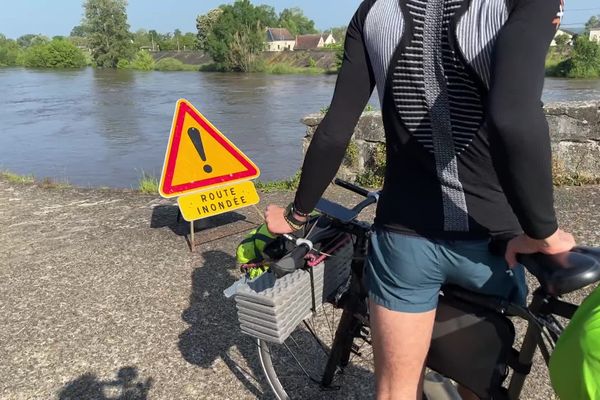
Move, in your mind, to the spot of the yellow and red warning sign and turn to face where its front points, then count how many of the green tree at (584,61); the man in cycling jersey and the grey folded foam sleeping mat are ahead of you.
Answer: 2

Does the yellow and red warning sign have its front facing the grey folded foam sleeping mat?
yes

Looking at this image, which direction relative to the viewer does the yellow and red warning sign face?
toward the camera

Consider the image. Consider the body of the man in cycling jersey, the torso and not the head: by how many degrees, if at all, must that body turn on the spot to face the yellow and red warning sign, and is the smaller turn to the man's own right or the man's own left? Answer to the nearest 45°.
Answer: approximately 45° to the man's own left

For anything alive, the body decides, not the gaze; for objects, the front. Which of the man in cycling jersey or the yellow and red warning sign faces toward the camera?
the yellow and red warning sign

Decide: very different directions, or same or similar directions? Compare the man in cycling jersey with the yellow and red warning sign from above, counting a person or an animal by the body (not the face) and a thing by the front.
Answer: very different directions

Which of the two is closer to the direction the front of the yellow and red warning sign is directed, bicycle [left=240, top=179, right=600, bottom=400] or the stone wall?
the bicycle

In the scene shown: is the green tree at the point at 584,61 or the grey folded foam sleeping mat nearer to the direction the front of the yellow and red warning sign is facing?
the grey folded foam sleeping mat

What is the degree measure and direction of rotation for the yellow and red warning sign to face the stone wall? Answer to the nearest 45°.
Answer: approximately 90° to its left

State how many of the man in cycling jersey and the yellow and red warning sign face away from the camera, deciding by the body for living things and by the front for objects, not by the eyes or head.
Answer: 1

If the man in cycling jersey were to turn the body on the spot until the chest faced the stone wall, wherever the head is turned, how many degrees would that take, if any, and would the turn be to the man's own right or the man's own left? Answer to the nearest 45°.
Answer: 0° — they already face it

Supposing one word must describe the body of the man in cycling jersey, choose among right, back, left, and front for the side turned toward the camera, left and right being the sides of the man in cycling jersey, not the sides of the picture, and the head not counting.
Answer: back

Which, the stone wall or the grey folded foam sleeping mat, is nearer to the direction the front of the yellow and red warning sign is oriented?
the grey folded foam sleeping mat
